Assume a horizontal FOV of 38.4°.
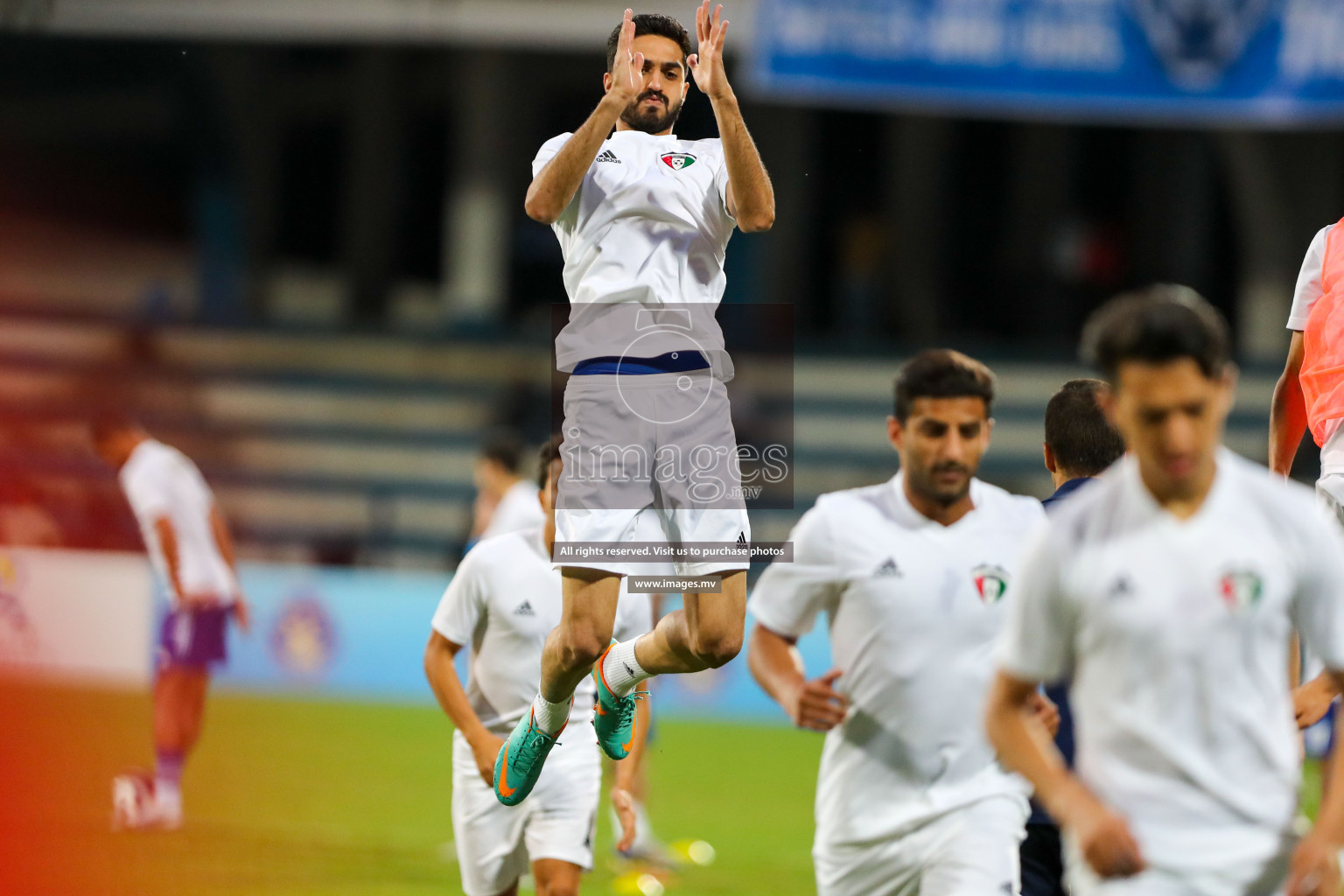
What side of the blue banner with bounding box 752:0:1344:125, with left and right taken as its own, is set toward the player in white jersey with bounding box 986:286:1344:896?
front

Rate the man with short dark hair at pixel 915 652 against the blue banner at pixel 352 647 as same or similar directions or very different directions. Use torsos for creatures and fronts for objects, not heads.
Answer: same or similar directions

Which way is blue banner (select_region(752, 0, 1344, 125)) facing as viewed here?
toward the camera

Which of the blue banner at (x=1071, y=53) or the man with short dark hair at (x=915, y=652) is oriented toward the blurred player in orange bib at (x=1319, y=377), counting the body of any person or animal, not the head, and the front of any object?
the blue banner

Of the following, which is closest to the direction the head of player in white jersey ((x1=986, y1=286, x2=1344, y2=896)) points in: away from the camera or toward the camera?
toward the camera

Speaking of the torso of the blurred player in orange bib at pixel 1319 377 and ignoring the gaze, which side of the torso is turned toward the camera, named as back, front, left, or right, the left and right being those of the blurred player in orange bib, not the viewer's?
front

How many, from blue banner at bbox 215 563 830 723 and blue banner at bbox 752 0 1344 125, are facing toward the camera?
2

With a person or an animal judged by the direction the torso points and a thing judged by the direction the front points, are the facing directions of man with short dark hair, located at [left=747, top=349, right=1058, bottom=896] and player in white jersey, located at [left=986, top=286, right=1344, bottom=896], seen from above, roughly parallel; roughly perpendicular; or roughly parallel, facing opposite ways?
roughly parallel

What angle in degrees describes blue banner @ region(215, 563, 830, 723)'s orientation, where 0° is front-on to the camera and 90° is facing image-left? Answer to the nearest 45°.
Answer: approximately 0°
